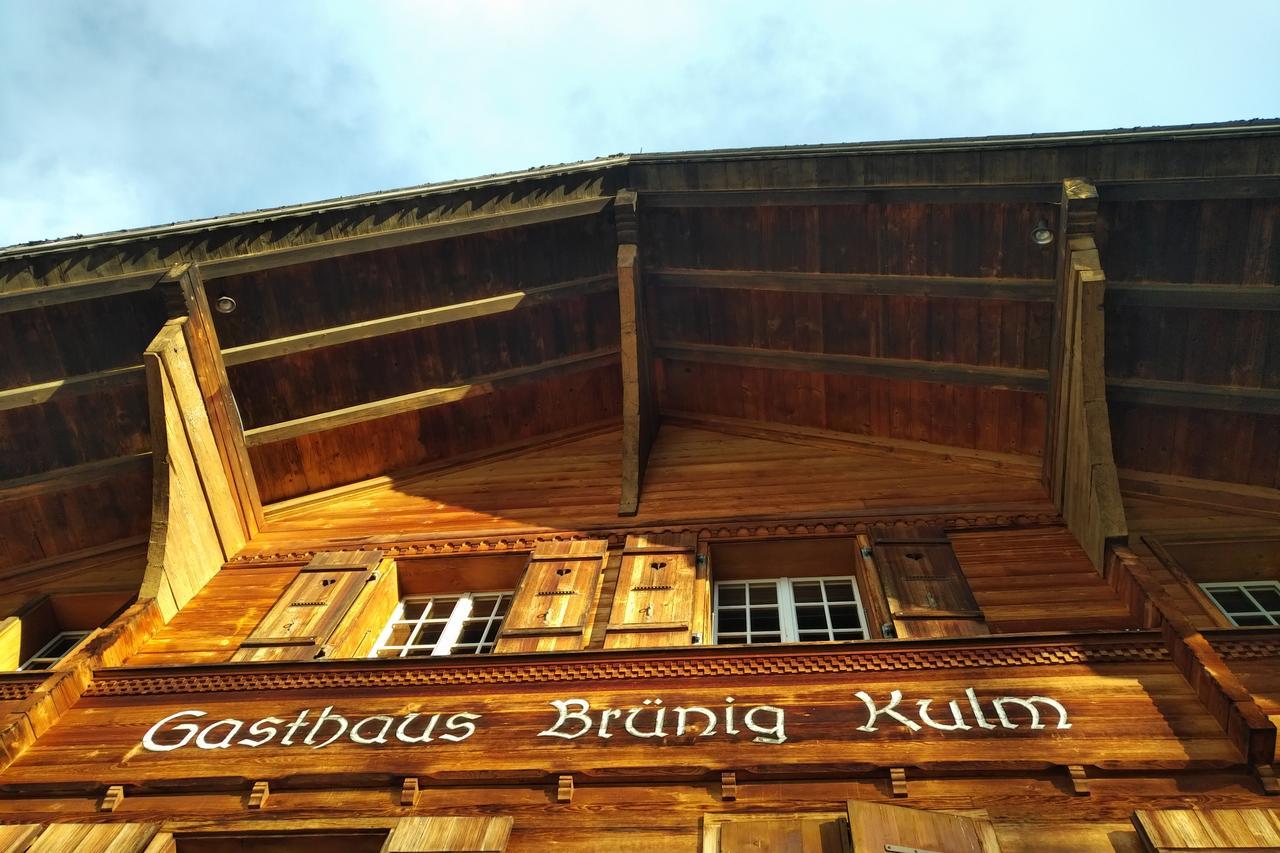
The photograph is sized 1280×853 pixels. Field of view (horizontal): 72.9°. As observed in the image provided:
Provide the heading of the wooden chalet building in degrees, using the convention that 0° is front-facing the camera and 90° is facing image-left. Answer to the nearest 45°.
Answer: approximately 0°
